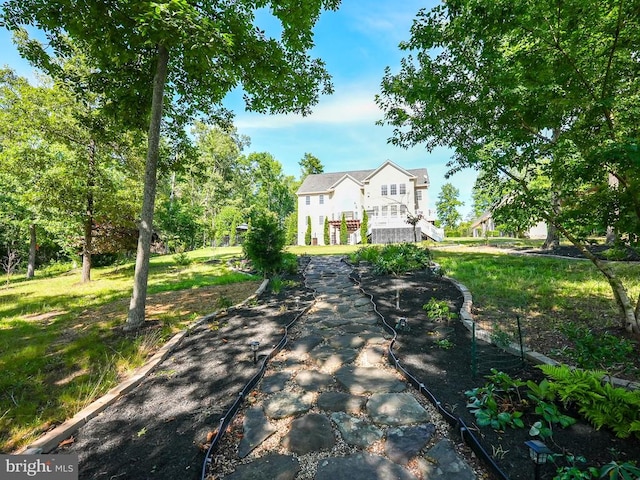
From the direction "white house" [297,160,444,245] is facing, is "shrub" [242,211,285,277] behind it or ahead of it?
behind

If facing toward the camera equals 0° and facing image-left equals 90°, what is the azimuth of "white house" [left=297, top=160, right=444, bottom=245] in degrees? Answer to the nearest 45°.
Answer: approximately 180°

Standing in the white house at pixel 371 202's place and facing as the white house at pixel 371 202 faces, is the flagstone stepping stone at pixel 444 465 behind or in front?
behind

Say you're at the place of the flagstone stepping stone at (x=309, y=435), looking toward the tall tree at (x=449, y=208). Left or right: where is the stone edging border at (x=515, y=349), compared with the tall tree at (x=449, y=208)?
right

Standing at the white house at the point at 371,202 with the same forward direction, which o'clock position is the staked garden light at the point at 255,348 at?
The staked garden light is roughly at 6 o'clock from the white house.

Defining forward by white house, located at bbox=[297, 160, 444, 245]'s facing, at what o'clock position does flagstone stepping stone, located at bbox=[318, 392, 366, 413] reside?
The flagstone stepping stone is roughly at 6 o'clock from the white house.

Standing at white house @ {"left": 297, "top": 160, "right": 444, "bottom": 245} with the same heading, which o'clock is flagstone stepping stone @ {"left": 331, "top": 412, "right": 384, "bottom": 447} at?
The flagstone stepping stone is roughly at 6 o'clock from the white house.

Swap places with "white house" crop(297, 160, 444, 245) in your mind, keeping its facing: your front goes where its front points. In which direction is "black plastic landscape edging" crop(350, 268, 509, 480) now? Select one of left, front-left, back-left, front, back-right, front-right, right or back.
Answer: back

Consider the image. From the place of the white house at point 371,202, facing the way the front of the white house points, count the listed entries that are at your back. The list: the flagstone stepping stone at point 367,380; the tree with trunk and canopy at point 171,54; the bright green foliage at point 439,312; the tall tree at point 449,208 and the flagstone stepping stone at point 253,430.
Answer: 4

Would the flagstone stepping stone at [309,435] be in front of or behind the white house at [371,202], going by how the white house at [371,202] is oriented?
behind

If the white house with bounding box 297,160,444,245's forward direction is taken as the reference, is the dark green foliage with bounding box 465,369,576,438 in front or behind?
behind

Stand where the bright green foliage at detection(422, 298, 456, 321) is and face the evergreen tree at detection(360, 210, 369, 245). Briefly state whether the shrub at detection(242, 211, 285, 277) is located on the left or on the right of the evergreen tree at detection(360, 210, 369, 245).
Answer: left

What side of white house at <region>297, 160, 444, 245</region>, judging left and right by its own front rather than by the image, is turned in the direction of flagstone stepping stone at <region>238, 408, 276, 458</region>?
back

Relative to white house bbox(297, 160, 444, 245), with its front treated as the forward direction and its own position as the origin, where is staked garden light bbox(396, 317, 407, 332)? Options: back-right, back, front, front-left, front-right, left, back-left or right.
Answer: back

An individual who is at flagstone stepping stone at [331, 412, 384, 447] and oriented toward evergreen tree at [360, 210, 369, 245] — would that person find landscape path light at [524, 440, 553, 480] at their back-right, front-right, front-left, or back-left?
back-right

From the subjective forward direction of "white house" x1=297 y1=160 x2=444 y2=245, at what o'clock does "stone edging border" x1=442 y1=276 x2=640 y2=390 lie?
The stone edging border is roughly at 6 o'clock from the white house.

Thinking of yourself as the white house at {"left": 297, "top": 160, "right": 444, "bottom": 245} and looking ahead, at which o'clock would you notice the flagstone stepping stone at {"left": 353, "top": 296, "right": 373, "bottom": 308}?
The flagstone stepping stone is roughly at 6 o'clock from the white house.
